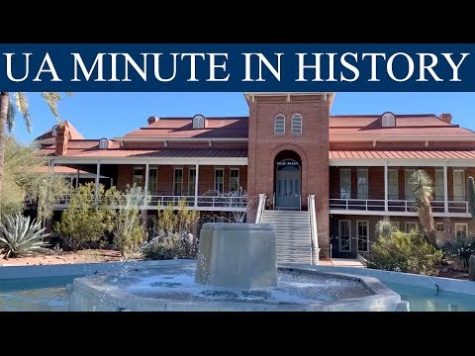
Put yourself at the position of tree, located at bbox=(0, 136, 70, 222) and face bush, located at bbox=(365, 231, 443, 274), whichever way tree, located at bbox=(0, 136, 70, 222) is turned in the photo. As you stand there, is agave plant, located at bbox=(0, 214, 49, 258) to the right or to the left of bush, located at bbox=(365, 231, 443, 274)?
right

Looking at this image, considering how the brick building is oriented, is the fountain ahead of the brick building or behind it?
ahead

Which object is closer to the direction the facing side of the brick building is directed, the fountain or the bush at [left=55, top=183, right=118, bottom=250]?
the fountain

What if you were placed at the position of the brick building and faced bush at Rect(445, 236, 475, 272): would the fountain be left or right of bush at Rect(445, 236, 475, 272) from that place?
right

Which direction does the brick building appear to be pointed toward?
toward the camera

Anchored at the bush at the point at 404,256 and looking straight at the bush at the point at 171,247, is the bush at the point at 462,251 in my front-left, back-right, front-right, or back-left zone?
back-right

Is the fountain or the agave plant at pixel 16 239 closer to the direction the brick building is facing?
the fountain

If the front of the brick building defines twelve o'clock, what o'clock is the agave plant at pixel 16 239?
The agave plant is roughly at 2 o'clock from the brick building.

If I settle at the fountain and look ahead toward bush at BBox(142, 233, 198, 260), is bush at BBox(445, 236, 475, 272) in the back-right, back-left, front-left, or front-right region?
front-right

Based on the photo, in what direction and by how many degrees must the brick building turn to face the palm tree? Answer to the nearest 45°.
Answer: approximately 45° to its right

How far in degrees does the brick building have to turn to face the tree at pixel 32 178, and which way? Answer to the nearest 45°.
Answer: approximately 90° to its right

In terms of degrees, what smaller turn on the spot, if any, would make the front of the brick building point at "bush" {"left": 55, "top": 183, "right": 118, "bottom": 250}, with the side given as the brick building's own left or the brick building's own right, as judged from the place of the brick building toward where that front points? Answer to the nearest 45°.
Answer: approximately 90° to the brick building's own right

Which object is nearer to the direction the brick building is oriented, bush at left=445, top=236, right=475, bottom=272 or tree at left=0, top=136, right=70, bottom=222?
the bush

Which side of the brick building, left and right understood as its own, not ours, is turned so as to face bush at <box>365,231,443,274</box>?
front

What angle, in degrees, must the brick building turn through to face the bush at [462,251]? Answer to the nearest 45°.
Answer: approximately 45° to its left
